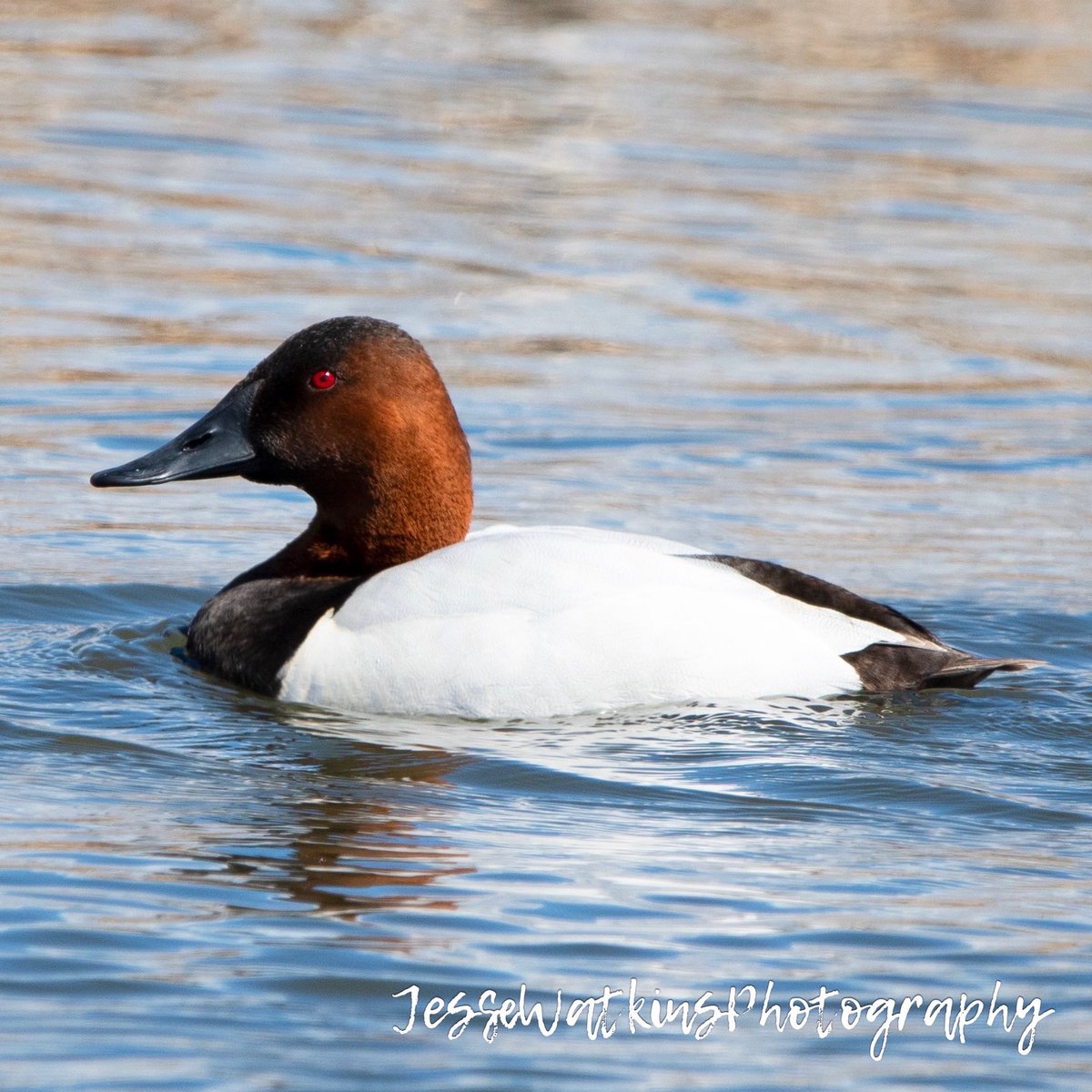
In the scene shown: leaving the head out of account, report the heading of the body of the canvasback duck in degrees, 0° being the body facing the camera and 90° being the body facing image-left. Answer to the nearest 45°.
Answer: approximately 90°
